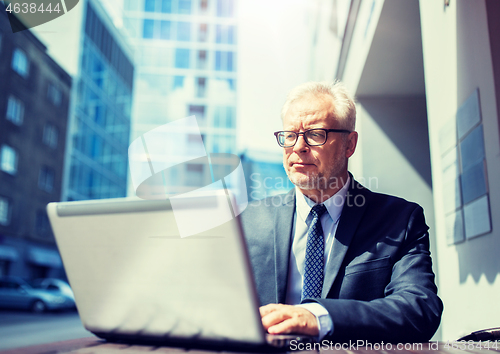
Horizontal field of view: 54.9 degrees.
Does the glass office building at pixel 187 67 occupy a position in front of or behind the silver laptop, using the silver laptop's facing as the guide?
in front

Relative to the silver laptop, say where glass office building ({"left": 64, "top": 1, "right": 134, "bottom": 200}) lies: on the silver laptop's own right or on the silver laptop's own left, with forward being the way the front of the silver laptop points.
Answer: on the silver laptop's own left

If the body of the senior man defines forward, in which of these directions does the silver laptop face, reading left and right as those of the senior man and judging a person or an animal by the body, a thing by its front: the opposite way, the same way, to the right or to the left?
the opposite way

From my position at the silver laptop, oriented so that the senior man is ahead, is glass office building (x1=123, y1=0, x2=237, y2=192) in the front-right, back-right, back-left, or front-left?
front-left

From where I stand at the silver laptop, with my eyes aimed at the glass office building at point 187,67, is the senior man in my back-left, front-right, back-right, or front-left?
front-right

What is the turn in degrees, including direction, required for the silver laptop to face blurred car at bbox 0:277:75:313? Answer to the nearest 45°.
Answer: approximately 45° to its left

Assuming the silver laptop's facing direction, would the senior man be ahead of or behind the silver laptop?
ahead

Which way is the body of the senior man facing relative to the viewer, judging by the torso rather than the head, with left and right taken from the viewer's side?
facing the viewer and to the left of the viewer

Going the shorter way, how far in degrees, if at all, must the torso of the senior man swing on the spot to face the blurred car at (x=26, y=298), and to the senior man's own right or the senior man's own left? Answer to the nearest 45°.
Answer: approximately 90° to the senior man's own right

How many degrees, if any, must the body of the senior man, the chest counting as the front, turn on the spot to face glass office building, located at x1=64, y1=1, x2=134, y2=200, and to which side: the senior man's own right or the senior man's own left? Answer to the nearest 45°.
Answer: approximately 90° to the senior man's own right

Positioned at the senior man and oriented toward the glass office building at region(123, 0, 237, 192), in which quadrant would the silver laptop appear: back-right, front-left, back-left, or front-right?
back-left

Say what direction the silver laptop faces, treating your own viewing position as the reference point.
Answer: facing away from the viewer and to the right of the viewer

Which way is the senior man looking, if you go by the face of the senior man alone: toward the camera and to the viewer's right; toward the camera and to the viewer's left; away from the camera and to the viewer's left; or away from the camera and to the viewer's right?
toward the camera and to the viewer's left
